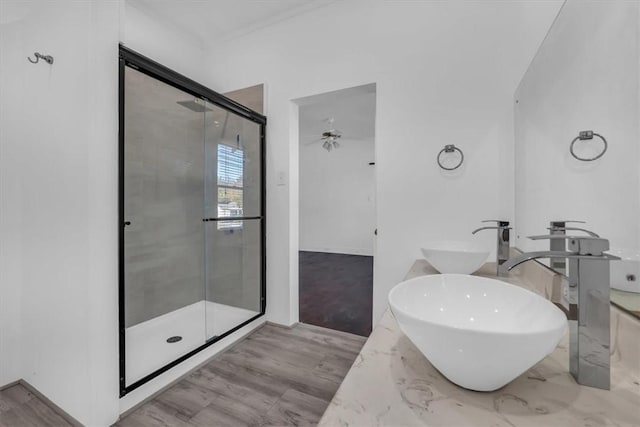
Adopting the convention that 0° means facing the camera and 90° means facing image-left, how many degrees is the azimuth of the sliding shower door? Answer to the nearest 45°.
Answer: approximately 315°

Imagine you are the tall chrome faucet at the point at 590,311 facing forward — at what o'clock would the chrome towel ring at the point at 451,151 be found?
The chrome towel ring is roughly at 2 o'clock from the tall chrome faucet.

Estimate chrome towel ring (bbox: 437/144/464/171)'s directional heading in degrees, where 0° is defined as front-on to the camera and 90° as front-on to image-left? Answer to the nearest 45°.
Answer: approximately 0°

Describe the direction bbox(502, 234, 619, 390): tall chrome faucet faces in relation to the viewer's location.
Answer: facing to the left of the viewer

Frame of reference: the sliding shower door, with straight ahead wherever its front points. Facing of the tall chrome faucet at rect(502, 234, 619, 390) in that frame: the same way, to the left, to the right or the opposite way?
the opposite way

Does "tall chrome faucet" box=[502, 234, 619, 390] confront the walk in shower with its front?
yes
